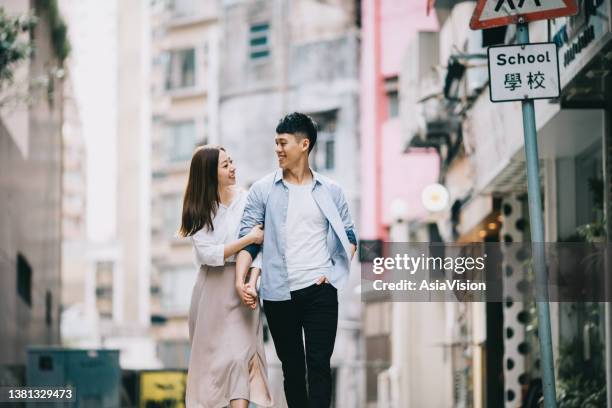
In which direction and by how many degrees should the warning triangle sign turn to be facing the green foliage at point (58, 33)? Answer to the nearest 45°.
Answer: approximately 135° to its right

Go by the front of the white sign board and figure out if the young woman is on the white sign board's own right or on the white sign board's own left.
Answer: on the white sign board's own right

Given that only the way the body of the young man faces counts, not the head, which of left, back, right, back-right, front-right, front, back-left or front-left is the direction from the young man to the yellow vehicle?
back

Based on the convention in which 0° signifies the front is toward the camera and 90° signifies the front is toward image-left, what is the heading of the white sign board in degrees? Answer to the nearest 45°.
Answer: approximately 0°

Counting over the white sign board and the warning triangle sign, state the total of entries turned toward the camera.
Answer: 2

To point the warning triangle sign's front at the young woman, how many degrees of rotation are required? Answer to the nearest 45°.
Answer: approximately 90° to its right

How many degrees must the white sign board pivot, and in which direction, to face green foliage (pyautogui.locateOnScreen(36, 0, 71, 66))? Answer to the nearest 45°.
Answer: approximately 135° to its right

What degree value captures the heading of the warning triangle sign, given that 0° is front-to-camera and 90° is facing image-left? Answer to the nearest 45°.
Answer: approximately 0°

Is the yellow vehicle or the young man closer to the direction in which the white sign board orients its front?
the young man
